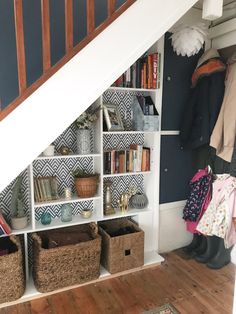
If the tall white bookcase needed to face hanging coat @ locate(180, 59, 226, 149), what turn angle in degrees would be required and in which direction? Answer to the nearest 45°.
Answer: approximately 45° to its left

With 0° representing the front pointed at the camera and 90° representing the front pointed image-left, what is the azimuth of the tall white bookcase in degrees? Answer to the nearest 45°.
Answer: approximately 315°

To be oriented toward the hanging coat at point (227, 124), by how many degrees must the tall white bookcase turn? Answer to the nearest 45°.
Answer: approximately 45° to its left

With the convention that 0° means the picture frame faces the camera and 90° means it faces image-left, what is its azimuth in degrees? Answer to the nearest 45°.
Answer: approximately 315°
